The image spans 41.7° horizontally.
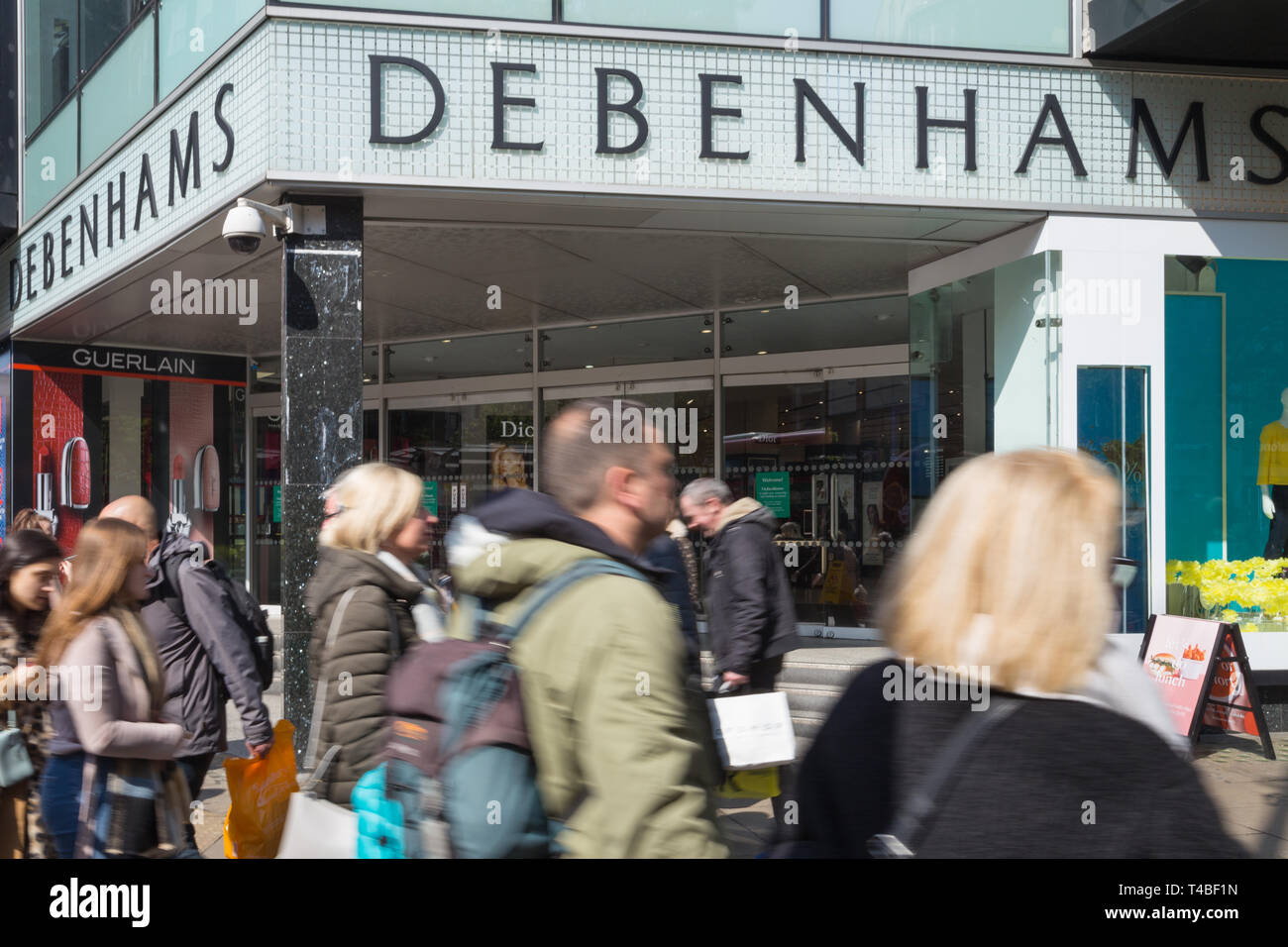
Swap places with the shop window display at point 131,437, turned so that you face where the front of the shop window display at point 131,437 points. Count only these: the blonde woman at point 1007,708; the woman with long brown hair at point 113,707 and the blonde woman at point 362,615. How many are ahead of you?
3

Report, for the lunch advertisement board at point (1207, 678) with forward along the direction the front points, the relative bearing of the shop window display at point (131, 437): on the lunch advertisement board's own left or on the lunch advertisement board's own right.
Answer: on the lunch advertisement board's own right

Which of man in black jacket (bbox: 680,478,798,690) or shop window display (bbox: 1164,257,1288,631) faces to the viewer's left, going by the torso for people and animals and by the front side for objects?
the man in black jacket

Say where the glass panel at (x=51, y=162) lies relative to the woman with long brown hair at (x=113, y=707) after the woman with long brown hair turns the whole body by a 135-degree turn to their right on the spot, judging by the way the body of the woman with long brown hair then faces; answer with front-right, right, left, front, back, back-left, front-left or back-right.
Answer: back-right

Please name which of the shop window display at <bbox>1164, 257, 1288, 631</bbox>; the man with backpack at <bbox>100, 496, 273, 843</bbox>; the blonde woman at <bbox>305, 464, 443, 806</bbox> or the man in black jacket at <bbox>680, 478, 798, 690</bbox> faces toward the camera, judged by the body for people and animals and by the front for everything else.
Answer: the shop window display

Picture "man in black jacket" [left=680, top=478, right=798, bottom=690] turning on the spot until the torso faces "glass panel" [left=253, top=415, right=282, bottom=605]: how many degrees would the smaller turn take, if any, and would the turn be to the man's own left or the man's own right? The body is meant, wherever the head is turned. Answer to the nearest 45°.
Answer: approximately 45° to the man's own right

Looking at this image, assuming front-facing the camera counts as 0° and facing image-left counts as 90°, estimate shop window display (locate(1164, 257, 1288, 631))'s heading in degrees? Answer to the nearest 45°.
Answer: approximately 0°

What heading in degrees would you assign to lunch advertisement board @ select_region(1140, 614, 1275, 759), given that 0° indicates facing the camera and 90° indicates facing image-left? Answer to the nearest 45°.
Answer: approximately 45°

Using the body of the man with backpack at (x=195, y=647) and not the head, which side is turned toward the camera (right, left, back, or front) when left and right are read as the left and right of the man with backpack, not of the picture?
left

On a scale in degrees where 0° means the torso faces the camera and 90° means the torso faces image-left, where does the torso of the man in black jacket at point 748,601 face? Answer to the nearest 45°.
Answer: approximately 90°

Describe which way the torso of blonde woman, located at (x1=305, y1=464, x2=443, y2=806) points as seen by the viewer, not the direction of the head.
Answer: to the viewer's right

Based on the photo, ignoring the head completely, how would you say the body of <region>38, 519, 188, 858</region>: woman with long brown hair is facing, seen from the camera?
to the viewer's right

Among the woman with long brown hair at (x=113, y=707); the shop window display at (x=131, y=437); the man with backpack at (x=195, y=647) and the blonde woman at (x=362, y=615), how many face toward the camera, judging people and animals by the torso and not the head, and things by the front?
1
